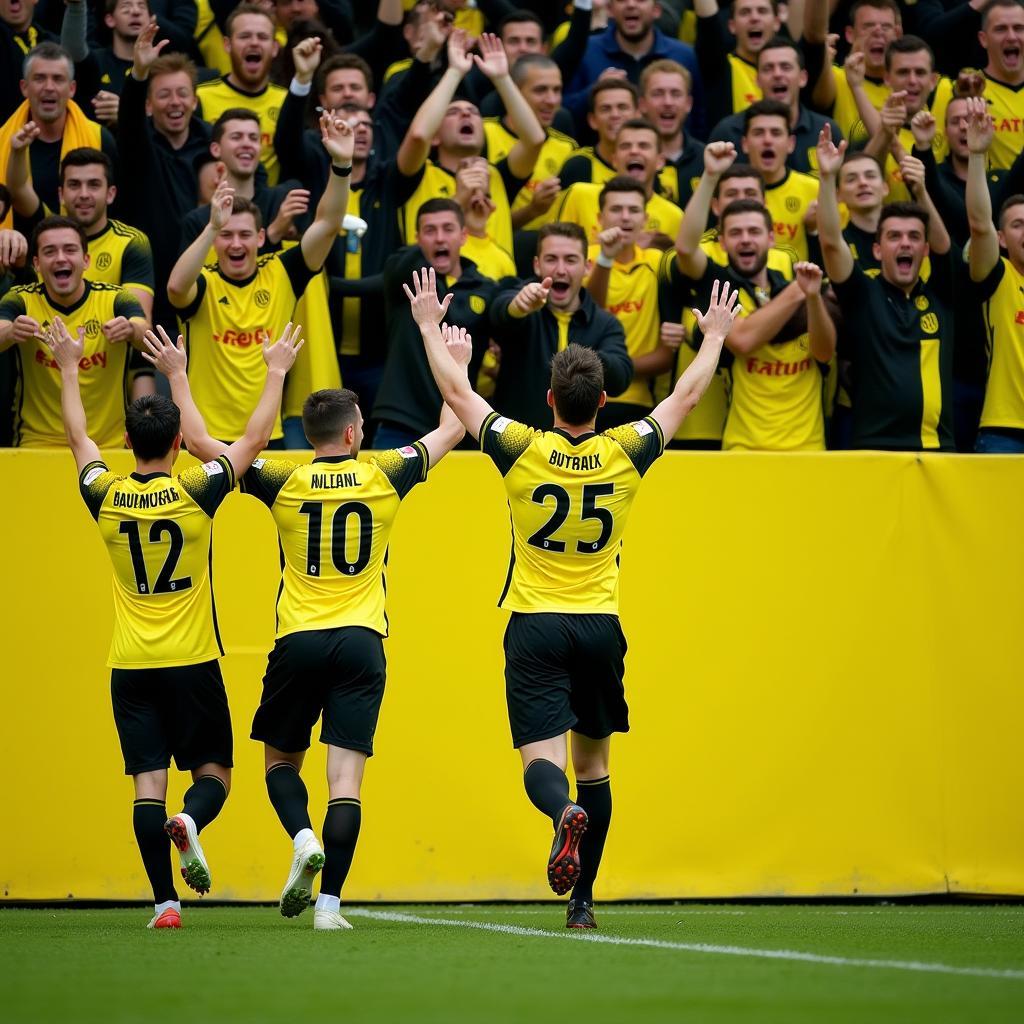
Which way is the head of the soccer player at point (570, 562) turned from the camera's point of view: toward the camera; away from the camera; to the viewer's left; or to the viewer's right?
away from the camera

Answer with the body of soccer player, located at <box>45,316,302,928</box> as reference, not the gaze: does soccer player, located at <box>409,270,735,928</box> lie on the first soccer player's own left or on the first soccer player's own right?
on the first soccer player's own right

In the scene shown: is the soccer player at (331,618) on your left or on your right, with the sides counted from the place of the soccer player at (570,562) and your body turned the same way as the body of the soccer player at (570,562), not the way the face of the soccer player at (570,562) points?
on your left

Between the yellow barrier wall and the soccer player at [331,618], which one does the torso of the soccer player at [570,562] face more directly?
the yellow barrier wall

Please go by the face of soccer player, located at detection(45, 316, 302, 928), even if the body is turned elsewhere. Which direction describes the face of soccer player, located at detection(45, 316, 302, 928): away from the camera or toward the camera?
away from the camera

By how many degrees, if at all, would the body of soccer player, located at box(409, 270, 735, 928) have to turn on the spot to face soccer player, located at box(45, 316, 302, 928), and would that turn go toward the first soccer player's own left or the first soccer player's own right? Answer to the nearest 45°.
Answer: approximately 90° to the first soccer player's own left

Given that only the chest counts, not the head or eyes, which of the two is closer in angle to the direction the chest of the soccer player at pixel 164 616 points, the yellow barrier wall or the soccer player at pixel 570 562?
the yellow barrier wall

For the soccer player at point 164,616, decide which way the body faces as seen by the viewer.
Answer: away from the camera

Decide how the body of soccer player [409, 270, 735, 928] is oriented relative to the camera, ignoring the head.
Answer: away from the camera

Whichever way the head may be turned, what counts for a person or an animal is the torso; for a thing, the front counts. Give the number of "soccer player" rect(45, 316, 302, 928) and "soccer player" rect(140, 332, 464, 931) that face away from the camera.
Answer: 2

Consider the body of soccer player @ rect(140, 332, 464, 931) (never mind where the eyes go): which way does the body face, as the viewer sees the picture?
away from the camera

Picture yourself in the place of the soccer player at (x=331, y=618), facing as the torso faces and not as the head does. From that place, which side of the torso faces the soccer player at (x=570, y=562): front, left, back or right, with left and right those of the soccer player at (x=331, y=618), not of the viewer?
right
